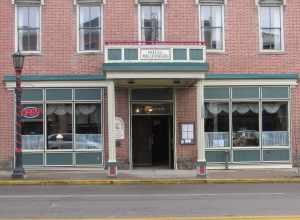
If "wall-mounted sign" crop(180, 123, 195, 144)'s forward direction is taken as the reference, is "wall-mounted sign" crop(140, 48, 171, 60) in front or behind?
in front

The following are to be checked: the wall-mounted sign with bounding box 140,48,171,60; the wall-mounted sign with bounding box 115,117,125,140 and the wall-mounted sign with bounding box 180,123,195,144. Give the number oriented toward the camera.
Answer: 3

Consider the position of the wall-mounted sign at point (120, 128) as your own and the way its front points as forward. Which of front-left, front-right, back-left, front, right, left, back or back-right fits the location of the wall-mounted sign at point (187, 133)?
left

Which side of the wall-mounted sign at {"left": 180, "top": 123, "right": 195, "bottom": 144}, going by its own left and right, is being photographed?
front

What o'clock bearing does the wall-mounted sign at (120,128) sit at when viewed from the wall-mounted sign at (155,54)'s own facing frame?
the wall-mounted sign at (120,128) is roughly at 5 o'clock from the wall-mounted sign at (155,54).

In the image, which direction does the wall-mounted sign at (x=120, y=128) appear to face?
toward the camera

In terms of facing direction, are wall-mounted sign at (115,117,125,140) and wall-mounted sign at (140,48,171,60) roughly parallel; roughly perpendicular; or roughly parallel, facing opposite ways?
roughly parallel

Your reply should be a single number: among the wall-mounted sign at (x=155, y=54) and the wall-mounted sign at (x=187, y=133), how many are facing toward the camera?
2
